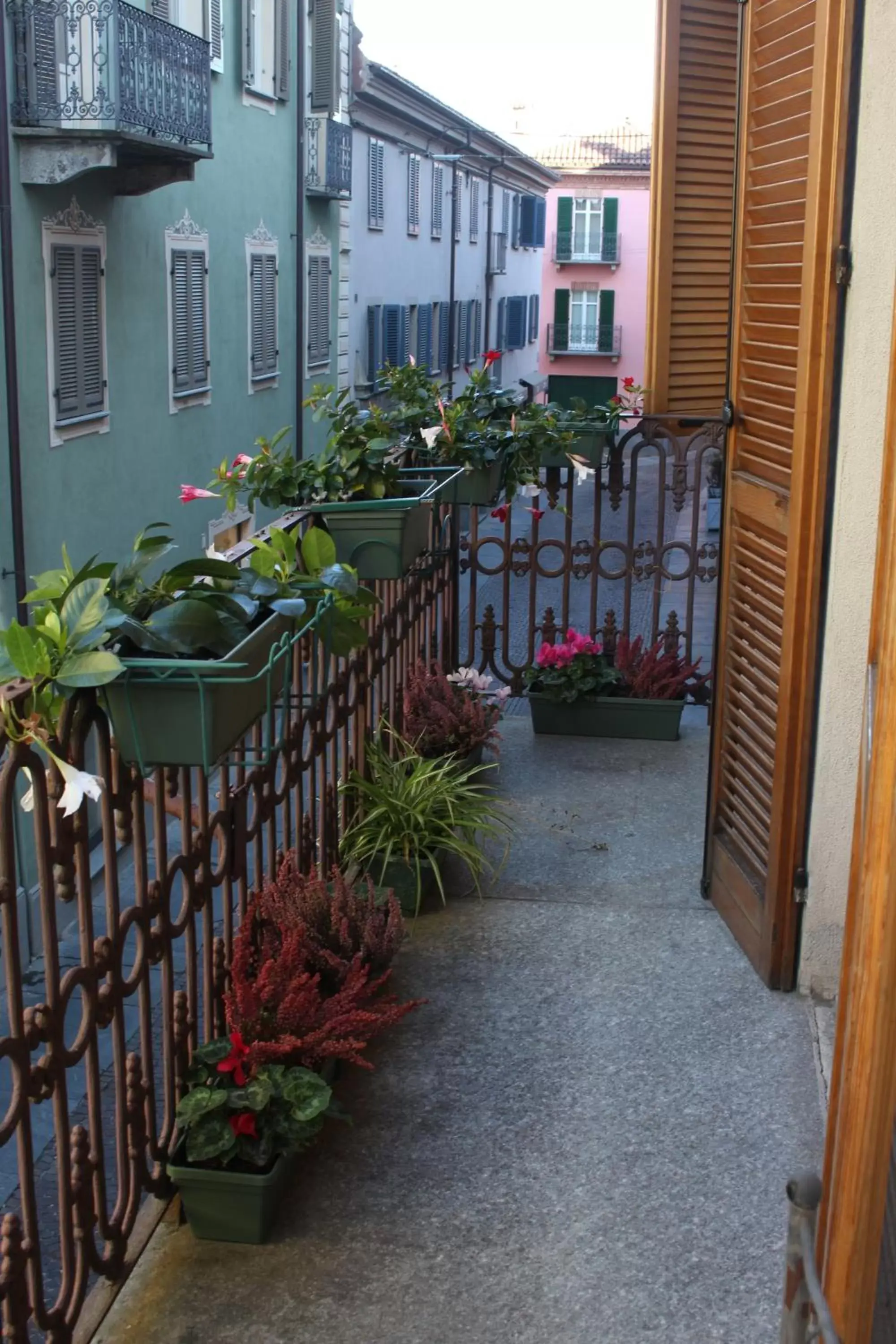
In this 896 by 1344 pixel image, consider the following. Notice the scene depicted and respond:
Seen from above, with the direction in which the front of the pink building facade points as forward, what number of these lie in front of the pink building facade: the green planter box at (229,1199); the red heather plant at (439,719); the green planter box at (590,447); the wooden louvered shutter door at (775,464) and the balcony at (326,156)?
5

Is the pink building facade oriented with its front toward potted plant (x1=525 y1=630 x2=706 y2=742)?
yes

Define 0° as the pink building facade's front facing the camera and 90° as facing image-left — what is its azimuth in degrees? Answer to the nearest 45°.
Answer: approximately 0°

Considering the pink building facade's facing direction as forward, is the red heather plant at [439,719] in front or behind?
in front

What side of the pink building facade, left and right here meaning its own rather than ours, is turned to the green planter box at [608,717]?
front

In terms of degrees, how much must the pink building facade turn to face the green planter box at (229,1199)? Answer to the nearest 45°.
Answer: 0° — it already faces it

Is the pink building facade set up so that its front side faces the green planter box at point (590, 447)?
yes

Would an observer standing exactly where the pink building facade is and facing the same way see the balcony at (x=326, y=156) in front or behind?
in front

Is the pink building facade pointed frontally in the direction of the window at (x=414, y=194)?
yes

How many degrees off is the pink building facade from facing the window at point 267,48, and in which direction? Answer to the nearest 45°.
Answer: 0° — it already faces it

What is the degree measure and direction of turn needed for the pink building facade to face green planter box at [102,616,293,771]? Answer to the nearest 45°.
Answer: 0° — it already faces it

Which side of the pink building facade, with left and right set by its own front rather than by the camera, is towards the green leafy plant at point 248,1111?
front

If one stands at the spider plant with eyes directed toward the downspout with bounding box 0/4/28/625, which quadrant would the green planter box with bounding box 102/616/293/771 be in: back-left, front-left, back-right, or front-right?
back-left
